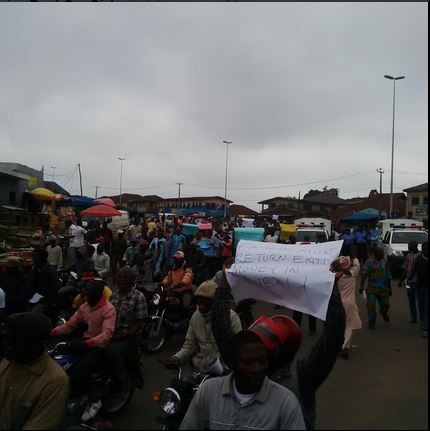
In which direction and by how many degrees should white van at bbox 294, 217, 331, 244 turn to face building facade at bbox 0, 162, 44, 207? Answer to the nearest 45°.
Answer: approximately 90° to its right

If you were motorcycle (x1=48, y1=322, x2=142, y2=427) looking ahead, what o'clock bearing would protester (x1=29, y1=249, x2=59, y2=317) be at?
The protester is roughly at 4 o'clock from the motorcycle.

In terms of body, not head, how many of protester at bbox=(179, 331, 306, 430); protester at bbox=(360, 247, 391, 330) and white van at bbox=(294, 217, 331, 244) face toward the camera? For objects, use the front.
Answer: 3

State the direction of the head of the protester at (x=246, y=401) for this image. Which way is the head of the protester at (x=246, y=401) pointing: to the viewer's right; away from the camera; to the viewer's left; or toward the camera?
toward the camera

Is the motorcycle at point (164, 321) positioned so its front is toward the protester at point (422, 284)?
no

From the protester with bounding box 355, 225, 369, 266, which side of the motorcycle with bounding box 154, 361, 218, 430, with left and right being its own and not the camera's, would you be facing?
back

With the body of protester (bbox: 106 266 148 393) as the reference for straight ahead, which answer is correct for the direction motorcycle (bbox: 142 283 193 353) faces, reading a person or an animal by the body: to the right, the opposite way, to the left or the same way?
the same way

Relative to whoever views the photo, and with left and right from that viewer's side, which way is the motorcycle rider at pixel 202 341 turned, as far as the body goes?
facing the viewer and to the left of the viewer

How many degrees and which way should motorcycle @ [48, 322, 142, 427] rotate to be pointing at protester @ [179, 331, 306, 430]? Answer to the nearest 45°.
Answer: approximately 45° to its left

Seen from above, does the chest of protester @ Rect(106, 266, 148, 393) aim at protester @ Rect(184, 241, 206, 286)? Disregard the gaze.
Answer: no

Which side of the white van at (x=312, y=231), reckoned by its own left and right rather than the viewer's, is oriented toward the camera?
front

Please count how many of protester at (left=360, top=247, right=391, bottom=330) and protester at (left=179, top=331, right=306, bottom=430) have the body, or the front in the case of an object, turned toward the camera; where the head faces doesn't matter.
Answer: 2

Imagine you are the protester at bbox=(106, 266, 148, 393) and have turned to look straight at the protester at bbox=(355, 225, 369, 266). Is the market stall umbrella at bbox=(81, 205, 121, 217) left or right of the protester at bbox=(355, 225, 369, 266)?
left

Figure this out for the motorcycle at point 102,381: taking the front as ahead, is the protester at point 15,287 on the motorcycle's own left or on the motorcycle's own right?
on the motorcycle's own right

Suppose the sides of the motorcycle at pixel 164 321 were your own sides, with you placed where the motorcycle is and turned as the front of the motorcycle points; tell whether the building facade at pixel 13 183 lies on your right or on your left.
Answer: on your right
